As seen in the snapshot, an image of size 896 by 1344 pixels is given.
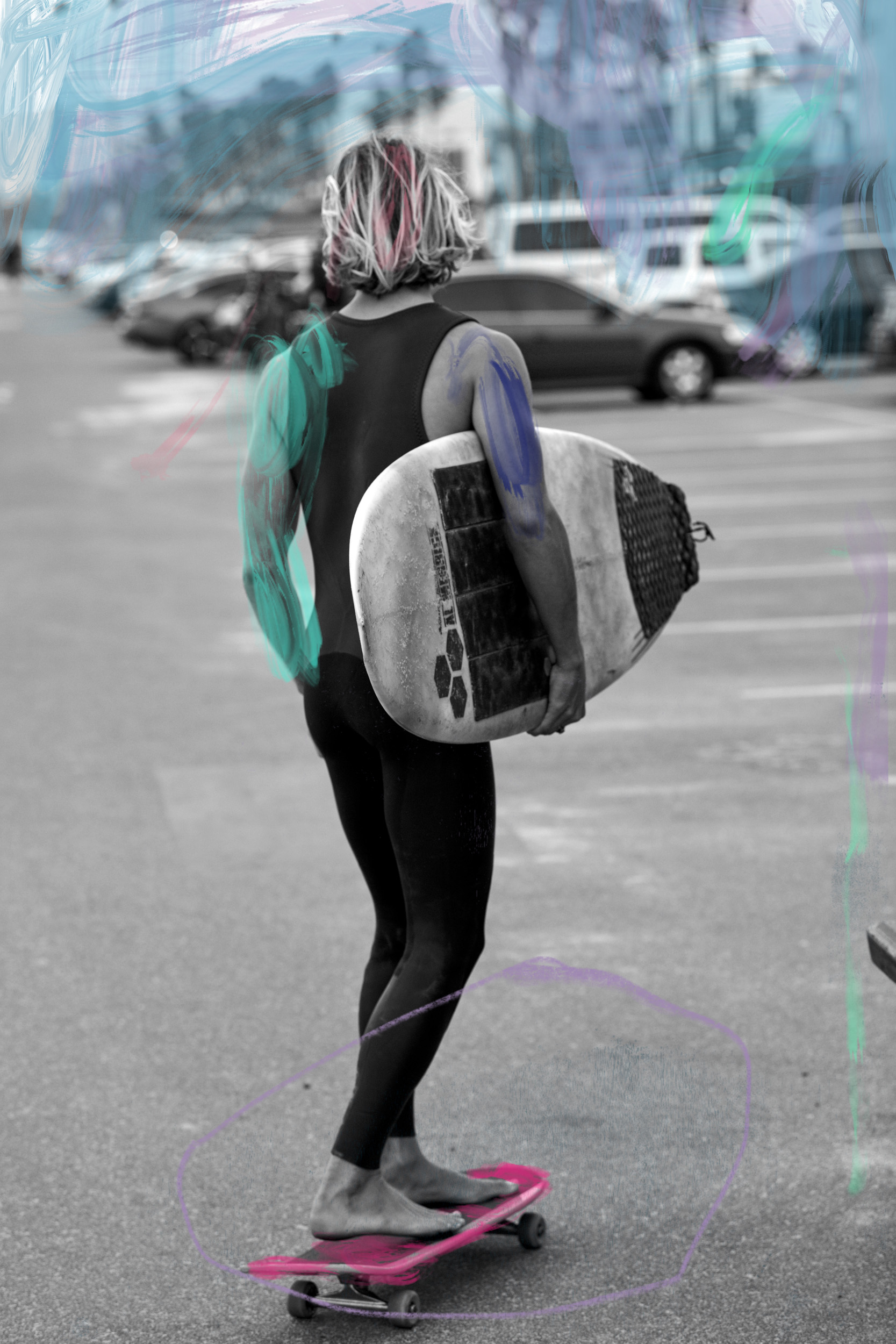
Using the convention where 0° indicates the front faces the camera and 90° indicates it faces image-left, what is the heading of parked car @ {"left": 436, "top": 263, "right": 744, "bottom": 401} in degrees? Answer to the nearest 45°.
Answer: approximately 270°

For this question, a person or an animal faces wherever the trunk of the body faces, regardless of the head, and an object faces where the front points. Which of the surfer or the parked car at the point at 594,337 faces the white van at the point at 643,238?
the surfer

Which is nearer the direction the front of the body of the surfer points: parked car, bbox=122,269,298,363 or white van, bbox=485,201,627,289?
the white van

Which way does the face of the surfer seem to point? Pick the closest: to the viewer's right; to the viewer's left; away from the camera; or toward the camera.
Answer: away from the camera

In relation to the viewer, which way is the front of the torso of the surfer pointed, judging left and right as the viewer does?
facing away from the viewer and to the right of the viewer

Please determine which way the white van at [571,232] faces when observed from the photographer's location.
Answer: facing to the right of the viewer

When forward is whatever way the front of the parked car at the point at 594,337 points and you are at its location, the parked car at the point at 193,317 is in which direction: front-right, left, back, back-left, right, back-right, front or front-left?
back-left
